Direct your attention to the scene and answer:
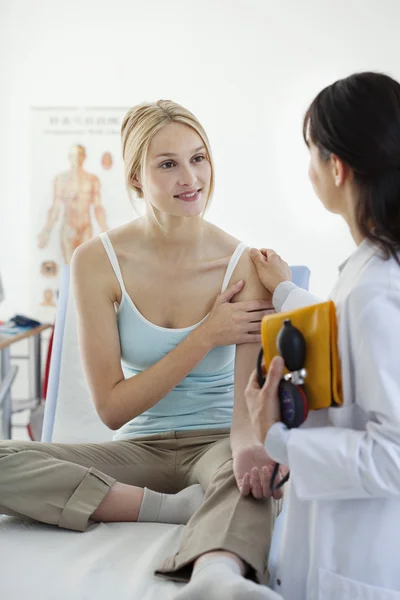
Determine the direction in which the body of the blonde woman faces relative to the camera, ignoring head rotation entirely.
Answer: toward the camera

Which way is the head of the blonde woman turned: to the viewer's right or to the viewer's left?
to the viewer's right
